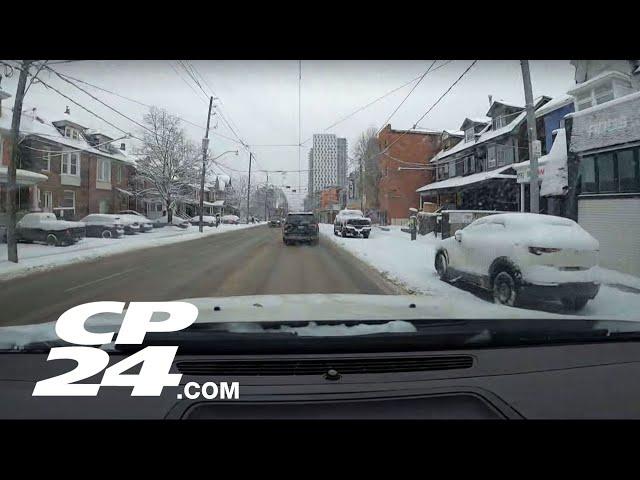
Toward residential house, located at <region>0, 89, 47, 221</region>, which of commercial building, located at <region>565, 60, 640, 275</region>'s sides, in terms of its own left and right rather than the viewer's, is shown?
front

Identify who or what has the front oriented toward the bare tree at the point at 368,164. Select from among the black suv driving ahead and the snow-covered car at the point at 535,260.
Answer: the snow-covered car

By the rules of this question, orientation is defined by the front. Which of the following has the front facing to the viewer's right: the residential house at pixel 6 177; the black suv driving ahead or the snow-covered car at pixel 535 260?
the residential house

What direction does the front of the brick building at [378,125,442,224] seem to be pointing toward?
to the viewer's left

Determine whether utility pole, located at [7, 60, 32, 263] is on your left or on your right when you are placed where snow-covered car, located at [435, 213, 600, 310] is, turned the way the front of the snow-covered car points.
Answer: on your left

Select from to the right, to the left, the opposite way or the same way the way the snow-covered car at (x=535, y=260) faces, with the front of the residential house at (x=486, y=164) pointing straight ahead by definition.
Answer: to the right

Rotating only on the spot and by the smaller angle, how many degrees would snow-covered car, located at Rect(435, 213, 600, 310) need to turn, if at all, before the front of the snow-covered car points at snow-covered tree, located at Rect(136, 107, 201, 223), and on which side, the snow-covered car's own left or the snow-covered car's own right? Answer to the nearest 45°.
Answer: approximately 45° to the snow-covered car's own left

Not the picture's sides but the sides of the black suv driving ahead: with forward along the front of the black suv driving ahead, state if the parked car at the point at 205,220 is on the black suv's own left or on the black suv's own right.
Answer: on the black suv's own left

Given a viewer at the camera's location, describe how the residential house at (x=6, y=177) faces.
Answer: facing to the right of the viewer

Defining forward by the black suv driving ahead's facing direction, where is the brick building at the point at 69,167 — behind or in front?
behind

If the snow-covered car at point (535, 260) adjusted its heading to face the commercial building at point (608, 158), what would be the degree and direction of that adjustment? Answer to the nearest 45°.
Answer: approximately 90° to its right
